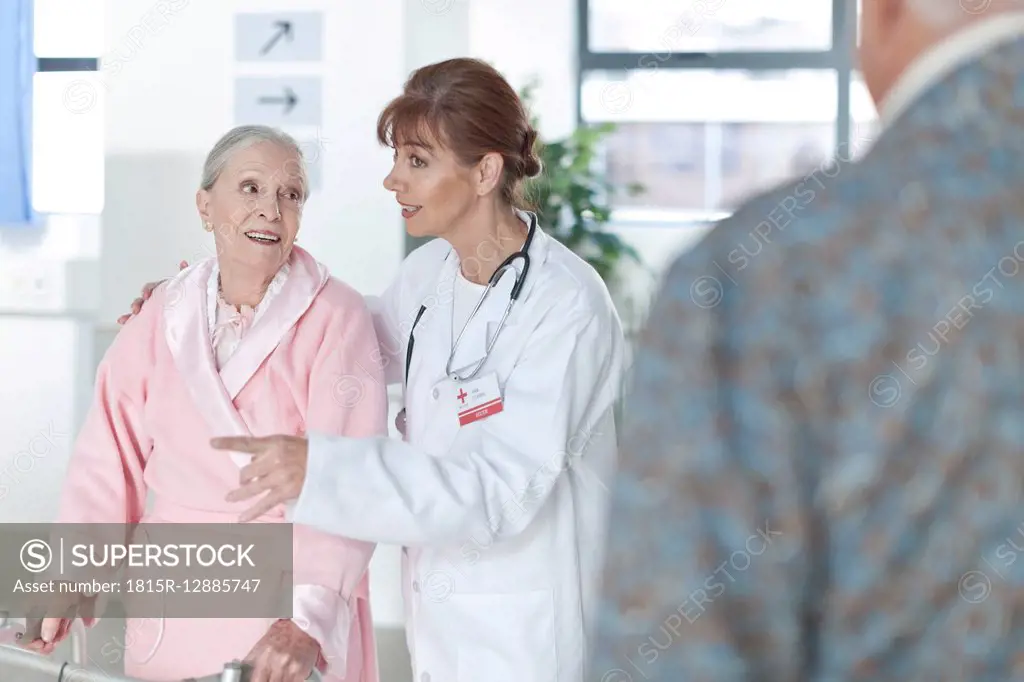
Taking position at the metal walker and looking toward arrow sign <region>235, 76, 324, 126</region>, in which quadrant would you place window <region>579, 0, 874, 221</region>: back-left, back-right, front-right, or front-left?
front-right

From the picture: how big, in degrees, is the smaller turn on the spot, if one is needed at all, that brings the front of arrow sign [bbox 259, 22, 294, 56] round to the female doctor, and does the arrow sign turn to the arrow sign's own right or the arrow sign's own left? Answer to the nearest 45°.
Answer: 0° — it already faces them

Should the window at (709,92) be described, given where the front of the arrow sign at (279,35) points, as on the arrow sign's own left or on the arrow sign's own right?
on the arrow sign's own left

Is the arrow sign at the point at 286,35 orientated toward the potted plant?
no

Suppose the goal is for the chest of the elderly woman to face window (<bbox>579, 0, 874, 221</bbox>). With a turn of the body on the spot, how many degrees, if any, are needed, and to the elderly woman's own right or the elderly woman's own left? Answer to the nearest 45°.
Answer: approximately 135° to the elderly woman's own left

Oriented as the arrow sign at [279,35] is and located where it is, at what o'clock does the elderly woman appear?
The elderly woman is roughly at 12 o'clock from the arrow sign.

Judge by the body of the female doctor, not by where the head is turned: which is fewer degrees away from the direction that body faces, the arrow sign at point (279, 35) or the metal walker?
the metal walker

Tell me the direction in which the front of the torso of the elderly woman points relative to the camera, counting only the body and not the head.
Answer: toward the camera

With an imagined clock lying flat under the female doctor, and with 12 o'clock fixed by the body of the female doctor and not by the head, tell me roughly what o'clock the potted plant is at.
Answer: The potted plant is roughly at 5 o'clock from the female doctor.

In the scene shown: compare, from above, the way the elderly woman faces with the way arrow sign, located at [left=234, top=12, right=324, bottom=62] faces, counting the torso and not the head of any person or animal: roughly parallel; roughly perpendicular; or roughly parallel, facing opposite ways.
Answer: roughly parallel

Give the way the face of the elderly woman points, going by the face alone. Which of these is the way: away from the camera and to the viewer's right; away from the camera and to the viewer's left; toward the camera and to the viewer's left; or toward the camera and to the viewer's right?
toward the camera and to the viewer's right

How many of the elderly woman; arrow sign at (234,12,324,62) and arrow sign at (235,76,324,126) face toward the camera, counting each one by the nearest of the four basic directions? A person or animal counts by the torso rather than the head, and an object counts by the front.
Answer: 3

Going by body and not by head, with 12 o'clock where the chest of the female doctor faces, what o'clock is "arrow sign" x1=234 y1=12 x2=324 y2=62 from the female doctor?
The arrow sign is roughly at 4 o'clock from the female doctor.

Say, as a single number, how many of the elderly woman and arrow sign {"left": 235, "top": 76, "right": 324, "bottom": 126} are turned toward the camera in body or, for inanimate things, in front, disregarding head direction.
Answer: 2

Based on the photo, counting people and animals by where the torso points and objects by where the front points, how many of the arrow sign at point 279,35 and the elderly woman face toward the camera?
2

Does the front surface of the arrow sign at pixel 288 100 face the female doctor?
yes

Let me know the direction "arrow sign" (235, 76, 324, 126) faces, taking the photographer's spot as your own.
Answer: facing the viewer

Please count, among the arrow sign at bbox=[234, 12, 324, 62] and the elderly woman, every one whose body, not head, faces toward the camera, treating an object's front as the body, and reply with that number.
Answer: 2
